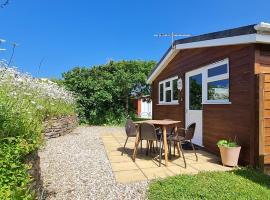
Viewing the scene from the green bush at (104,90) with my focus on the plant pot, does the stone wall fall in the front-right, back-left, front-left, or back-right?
front-right

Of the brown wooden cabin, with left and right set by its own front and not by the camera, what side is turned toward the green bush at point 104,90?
right

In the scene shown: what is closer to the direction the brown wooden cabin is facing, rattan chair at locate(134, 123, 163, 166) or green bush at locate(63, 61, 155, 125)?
the rattan chair

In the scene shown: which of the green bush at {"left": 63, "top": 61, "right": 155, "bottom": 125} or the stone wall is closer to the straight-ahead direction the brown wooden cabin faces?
the stone wall

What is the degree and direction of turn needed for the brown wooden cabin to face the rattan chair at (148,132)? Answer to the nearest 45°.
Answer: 0° — it already faces it

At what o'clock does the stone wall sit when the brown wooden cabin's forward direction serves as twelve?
The stone wall is roughly at 2 o'clock from the brown wooden cabin.

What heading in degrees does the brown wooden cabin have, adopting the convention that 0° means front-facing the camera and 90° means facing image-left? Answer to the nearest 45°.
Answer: approximately 45°
